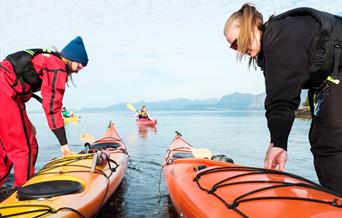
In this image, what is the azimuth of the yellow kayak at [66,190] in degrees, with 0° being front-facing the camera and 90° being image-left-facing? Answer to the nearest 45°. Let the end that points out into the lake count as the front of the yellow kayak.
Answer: approximately 225°

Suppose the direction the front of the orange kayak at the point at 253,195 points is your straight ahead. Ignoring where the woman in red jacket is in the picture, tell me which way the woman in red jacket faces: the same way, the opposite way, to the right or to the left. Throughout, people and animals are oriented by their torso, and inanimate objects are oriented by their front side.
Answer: to the right

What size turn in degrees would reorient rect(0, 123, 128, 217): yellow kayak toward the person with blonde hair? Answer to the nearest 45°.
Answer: approximately 90° to its right

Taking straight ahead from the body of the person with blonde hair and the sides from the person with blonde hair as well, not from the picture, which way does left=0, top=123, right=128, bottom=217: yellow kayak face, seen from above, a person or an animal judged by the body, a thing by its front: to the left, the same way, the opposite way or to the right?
to the right

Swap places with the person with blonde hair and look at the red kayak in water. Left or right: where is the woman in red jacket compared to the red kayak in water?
left

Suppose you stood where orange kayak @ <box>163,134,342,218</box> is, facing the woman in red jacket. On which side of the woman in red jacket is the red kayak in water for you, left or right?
right

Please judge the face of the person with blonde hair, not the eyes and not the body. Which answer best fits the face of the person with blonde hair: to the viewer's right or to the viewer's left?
to the viewer's left

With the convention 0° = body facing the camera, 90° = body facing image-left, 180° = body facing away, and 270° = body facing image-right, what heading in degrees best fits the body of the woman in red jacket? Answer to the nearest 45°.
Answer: approximately 270°

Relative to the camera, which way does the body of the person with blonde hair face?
to the viewer's left
